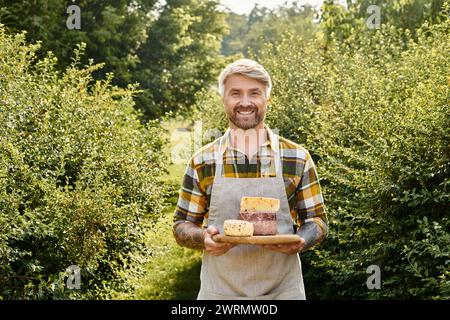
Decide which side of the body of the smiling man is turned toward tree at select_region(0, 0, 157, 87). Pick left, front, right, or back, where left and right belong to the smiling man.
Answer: back

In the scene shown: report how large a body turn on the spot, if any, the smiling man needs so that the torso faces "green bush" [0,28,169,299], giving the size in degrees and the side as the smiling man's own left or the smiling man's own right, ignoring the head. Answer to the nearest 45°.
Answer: approximately 135° to the smiling man's own right

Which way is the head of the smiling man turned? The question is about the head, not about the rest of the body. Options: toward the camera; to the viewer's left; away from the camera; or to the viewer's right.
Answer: toward the camera

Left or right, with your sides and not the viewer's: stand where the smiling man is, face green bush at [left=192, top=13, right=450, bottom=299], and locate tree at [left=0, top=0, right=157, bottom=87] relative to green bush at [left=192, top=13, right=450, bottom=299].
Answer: left

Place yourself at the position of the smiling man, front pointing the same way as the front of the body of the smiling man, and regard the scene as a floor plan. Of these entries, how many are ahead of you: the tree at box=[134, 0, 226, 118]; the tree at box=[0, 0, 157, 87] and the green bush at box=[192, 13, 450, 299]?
0

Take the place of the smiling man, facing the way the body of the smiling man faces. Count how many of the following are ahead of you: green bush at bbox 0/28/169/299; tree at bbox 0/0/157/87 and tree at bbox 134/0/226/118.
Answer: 0

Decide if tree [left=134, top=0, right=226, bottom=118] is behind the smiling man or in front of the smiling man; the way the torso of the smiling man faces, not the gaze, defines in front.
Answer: behind

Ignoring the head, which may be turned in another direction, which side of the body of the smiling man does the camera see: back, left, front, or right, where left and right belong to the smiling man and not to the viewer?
front

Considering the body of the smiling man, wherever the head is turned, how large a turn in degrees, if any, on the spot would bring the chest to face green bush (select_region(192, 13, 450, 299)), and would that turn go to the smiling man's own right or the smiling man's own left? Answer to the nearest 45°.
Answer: approximately 135° to the smiling man's own left

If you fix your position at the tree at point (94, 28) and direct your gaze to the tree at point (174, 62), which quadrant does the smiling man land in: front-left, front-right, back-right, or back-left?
back-right
